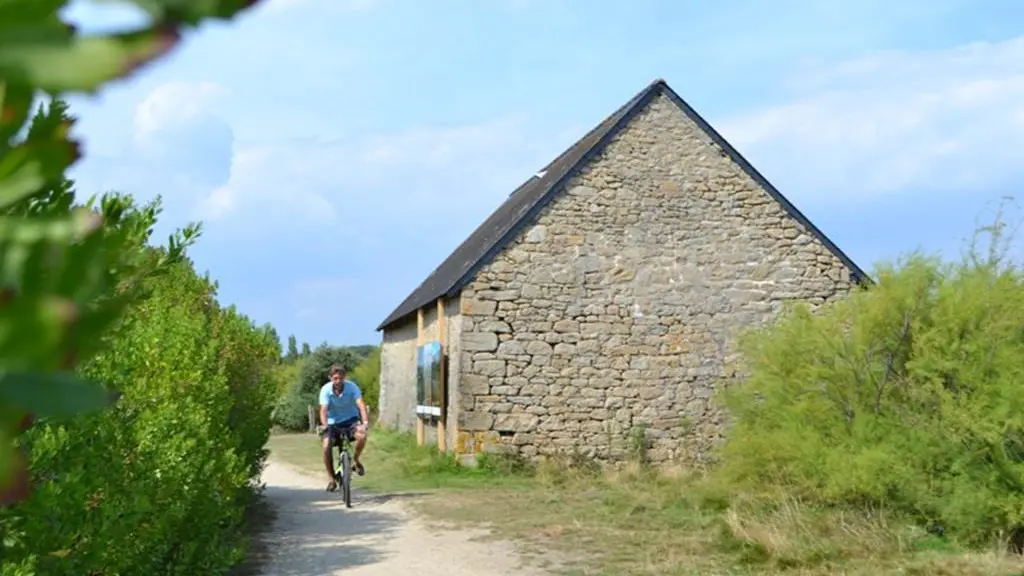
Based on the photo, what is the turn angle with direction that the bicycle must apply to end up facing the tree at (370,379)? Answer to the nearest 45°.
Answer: approximately 180°

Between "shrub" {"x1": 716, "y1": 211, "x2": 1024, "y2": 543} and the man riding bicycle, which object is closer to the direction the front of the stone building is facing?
the man riding bicycle

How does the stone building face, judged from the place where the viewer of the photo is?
facing to the left of the viewer

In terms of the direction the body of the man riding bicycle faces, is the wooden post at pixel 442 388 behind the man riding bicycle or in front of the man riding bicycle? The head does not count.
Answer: behind

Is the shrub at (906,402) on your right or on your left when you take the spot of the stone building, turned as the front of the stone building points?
on your left

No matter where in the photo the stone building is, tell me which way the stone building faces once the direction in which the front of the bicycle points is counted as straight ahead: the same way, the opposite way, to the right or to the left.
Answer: to the right

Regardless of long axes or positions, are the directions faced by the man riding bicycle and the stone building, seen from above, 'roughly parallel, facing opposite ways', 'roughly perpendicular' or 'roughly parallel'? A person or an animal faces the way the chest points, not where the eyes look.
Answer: roughly perpendicular

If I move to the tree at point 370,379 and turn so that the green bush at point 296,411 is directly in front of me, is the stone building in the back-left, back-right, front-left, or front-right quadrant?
back-left

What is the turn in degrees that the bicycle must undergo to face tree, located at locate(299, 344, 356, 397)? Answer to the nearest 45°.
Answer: approximately 180°

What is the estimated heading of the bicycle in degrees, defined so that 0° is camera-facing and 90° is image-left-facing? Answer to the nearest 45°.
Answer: approximately 0°

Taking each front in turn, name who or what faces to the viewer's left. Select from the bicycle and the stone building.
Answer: the stone building
